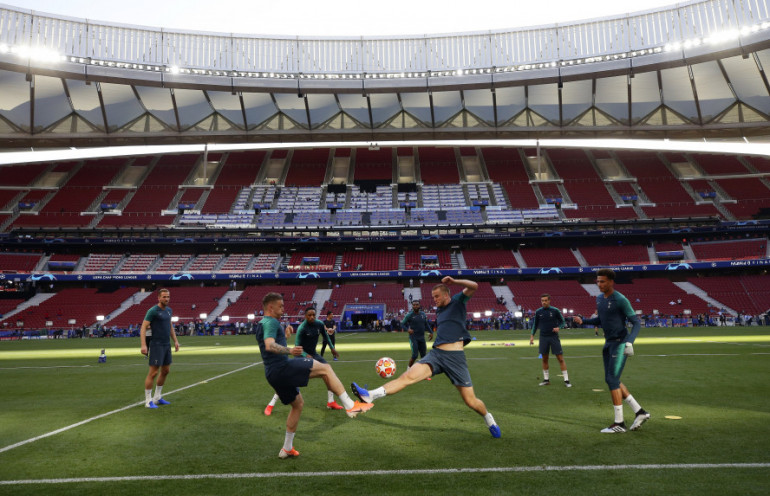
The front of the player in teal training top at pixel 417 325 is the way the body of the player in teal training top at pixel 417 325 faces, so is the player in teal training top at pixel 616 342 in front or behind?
in front

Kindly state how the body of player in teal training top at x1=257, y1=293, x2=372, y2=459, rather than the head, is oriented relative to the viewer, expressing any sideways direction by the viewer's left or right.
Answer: facing to the right of the viewer

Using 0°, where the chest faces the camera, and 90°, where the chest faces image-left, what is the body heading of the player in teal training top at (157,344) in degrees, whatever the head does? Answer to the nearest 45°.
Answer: approximately 315°

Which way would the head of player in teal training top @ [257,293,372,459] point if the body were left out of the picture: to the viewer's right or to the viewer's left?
to the viewer's right

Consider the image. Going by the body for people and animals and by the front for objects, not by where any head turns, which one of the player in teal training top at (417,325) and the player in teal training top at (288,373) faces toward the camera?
the player in teal training top at (417,325)

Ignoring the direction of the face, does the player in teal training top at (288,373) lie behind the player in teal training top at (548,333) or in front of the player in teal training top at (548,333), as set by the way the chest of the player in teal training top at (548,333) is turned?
in front

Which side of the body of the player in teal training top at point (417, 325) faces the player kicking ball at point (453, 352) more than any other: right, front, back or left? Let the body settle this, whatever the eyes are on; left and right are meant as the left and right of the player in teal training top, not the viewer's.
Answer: front

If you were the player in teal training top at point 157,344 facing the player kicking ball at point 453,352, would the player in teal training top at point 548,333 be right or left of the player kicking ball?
left

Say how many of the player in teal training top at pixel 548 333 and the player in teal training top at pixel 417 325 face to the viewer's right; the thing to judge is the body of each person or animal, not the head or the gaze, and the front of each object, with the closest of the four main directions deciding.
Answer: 0

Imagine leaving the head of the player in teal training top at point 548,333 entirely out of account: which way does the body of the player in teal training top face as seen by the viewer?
toward the camera

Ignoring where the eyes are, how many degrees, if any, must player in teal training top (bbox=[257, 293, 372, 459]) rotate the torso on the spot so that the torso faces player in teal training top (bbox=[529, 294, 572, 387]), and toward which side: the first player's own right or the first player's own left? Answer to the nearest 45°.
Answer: approximately 45° to the first player's own left

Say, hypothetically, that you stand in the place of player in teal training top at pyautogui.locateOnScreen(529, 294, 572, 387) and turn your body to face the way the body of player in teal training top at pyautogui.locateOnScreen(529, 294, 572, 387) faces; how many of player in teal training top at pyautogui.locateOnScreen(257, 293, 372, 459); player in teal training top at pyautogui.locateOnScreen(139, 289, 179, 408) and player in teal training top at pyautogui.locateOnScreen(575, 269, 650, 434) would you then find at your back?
0

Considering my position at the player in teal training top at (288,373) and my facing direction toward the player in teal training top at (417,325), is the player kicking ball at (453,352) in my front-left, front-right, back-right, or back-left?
front-right

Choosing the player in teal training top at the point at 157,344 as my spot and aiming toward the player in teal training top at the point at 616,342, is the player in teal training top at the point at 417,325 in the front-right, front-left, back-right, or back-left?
front-left

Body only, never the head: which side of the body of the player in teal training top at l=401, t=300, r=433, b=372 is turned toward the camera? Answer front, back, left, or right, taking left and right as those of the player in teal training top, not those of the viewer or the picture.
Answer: front
